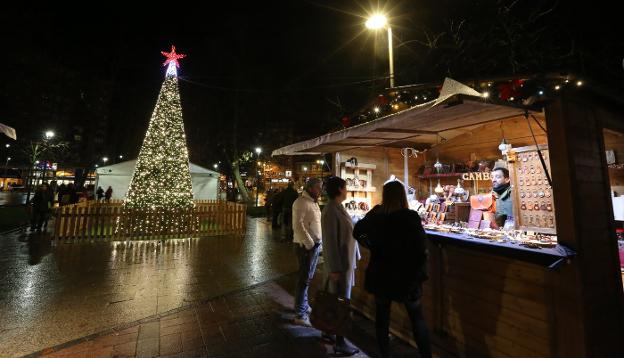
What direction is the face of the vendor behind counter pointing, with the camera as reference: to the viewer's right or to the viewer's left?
to the viewer's left

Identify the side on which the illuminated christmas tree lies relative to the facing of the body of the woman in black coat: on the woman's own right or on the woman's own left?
on the woman's own left

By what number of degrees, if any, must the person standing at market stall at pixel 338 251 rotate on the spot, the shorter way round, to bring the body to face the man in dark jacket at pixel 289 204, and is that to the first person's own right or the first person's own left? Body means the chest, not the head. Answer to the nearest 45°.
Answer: approximately 90° to the first person's own left

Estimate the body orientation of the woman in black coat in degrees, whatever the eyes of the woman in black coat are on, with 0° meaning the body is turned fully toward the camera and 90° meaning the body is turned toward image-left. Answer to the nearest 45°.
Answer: approximately 180°

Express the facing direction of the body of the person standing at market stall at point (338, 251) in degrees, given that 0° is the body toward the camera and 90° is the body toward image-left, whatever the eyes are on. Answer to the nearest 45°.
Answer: approximately 270°

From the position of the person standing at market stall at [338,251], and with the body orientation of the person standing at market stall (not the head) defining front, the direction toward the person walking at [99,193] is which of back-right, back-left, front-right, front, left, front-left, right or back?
back-left

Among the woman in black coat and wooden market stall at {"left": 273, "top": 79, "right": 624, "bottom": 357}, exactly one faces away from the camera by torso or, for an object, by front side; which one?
the woman in black coat

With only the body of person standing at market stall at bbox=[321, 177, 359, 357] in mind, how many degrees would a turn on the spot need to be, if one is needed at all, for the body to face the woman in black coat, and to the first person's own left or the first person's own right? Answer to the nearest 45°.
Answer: approximately 45° to the first person's own right

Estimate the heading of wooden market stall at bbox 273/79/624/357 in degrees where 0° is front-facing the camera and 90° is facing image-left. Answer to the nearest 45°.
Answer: approximately 45°

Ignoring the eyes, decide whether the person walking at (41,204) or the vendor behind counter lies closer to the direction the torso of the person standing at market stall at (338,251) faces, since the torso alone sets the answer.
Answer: the vendor behind counter

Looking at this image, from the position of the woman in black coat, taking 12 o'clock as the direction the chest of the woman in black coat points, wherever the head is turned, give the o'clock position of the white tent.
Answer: The white tent is roughly at 10 o'clock from the woman in black coat.

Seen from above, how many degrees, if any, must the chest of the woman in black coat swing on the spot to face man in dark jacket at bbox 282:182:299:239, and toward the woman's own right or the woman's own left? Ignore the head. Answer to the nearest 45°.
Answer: approximately 45° to the woman's own left
